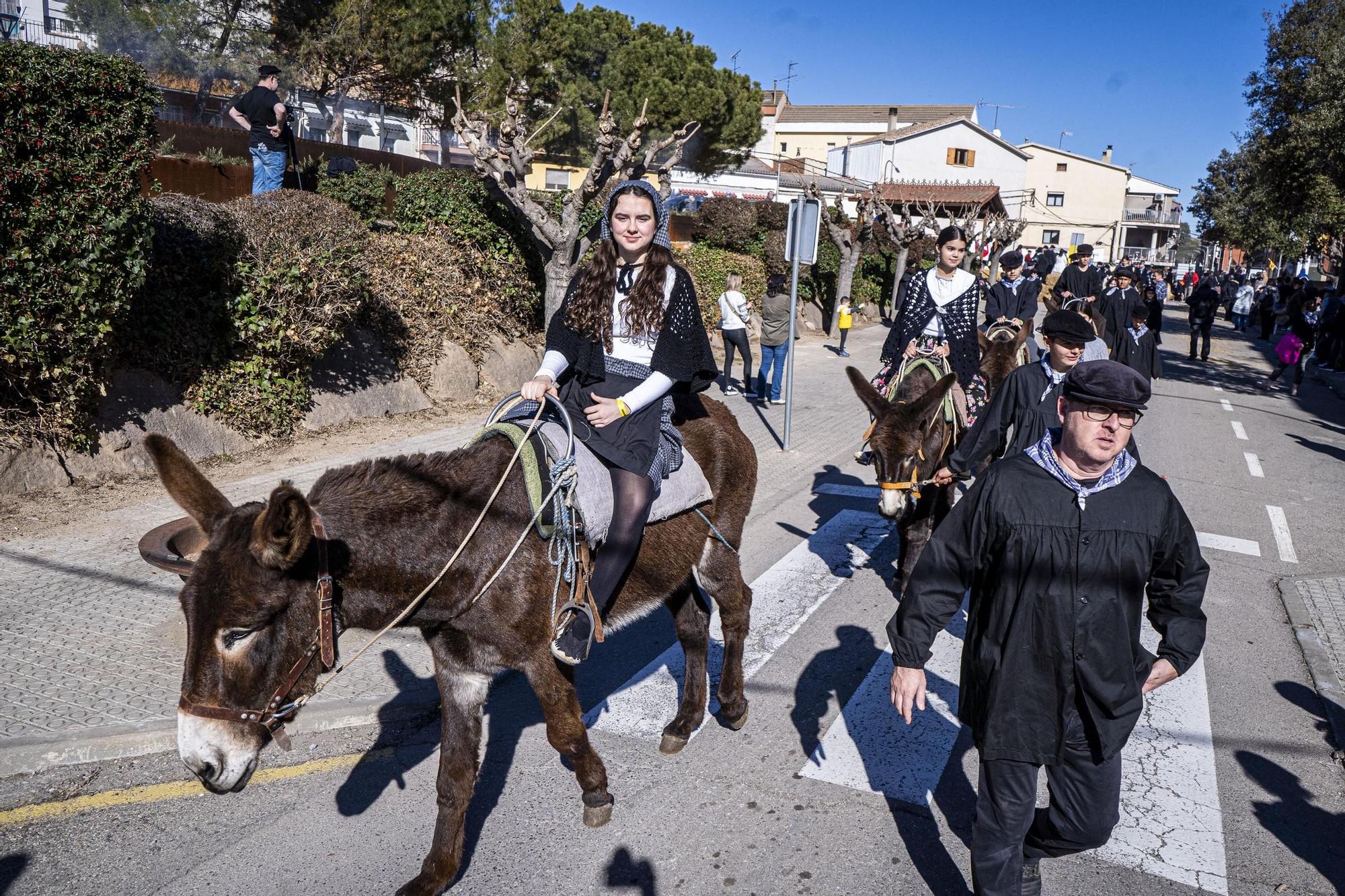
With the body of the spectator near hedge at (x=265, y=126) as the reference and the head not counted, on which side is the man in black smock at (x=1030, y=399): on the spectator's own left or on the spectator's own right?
on the spectator's own right

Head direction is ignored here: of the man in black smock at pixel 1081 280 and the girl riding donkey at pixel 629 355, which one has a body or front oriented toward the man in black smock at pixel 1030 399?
the man in black smock at pixel 1081 280

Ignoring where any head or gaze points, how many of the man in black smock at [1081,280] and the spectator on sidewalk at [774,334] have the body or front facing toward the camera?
1

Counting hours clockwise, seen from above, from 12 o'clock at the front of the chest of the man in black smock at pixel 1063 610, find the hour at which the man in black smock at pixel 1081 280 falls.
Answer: the man in black smock at pixel 1081 280 is roughly at 6 o'clock from the man in black smock at pixel 1063 610.

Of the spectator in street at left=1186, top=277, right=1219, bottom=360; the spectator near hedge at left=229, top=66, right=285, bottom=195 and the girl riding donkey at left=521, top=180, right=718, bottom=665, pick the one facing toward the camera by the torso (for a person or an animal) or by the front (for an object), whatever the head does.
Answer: the girl riding donkey

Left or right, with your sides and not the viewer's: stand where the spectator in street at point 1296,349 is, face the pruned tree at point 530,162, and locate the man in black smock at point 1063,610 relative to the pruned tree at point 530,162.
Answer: left

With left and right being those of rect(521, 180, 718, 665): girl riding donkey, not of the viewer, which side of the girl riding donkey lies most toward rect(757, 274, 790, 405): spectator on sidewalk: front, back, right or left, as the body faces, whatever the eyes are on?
back
